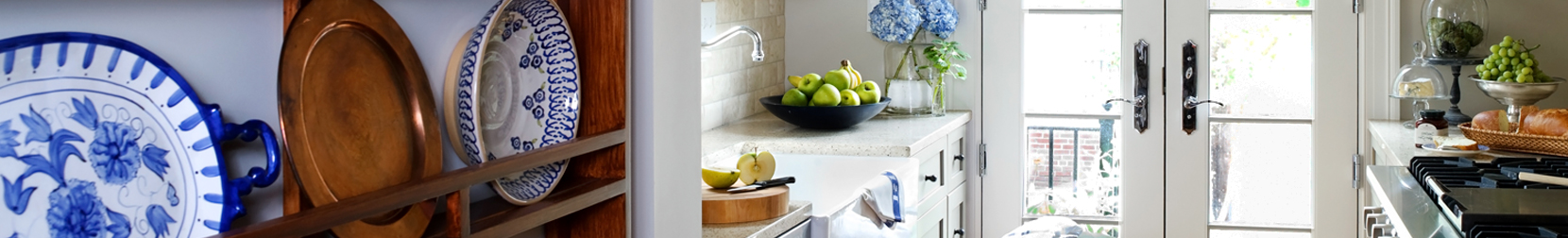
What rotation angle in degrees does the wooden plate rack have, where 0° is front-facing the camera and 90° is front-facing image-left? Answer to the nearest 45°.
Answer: approximately 315°

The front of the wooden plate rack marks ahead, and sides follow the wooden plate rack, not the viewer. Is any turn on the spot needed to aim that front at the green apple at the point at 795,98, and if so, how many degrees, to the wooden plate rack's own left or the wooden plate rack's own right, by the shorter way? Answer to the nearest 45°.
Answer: approximately 90° to the wooden plate rack's own left

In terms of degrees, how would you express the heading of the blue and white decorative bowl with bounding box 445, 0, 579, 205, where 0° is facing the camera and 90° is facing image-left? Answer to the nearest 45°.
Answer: approximately 315°

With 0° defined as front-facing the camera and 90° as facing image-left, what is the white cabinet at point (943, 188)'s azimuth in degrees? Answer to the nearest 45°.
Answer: approximately 315°
